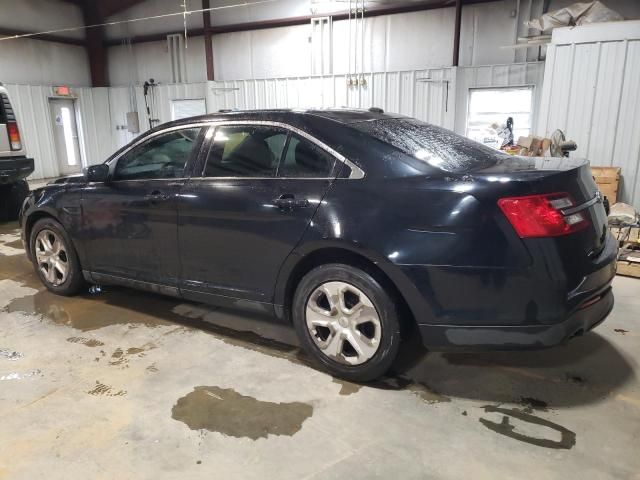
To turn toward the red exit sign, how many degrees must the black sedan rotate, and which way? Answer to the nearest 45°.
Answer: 0° — it already faces it

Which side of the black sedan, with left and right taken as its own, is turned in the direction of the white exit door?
front

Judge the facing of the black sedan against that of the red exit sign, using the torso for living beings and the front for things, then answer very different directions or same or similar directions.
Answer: very different directions

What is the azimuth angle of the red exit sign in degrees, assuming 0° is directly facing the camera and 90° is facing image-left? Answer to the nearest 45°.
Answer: approximately 315°

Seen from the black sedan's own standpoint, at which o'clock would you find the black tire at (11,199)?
The black tire is roughly at 12 o'clock from the black sedan.

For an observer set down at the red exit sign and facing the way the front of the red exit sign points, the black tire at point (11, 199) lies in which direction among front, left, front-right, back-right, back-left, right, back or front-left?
front-right

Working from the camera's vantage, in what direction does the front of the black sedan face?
facing away from the viewer and to the left of the viewer
